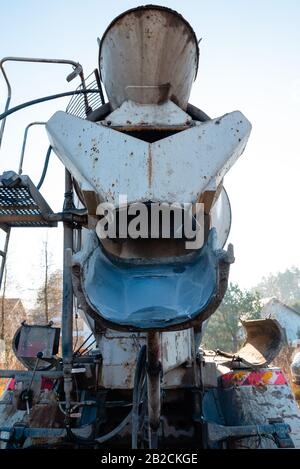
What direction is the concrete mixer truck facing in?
away from the camera

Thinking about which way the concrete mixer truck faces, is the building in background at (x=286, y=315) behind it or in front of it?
in front
